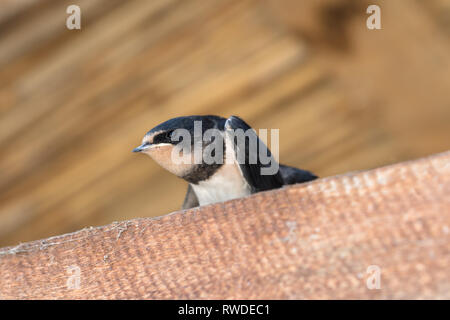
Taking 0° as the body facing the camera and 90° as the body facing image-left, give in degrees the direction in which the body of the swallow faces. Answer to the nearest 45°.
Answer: approximately 45°
